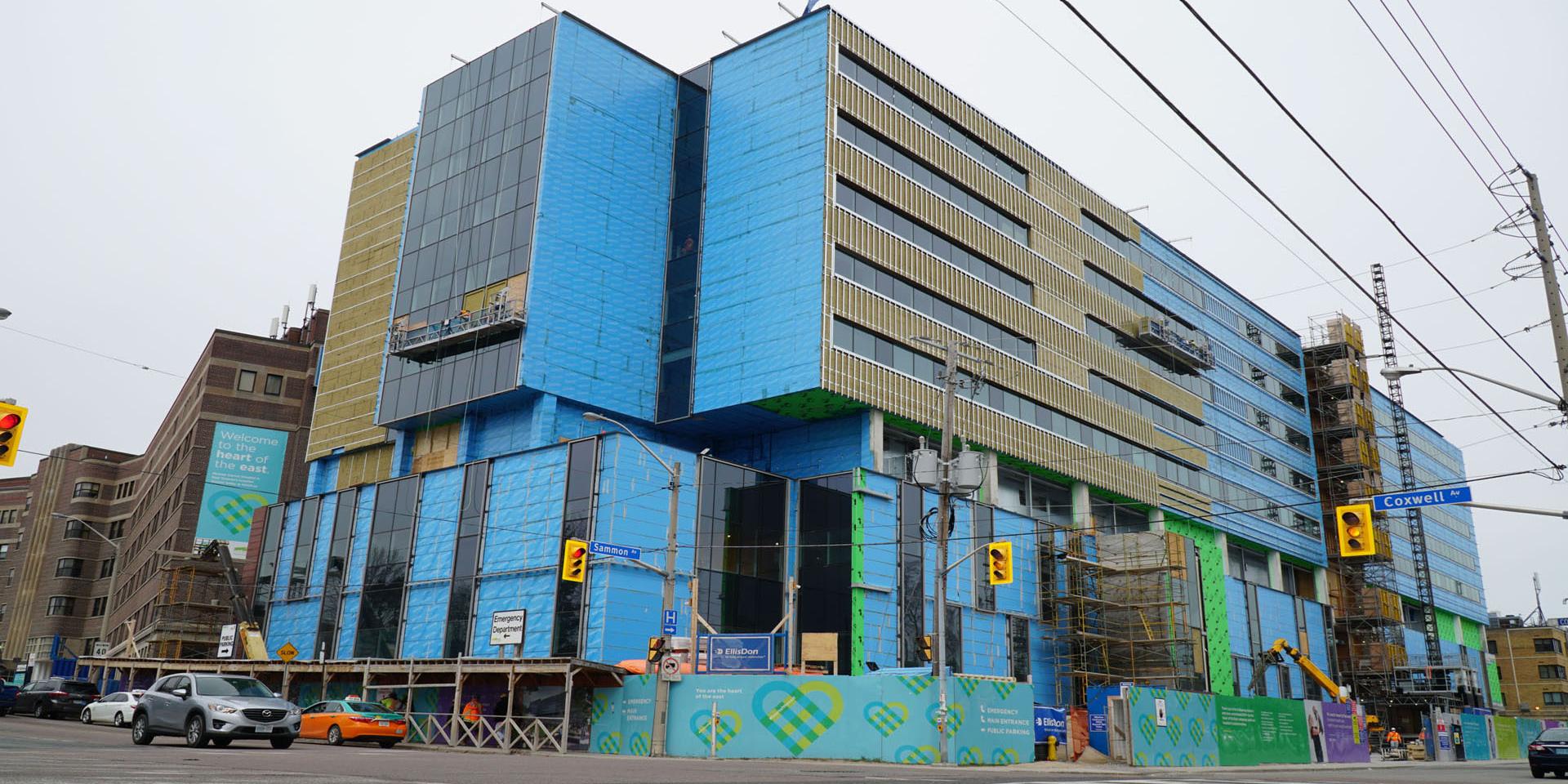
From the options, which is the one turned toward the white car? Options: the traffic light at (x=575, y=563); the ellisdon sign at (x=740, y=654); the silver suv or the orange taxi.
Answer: the orange taxi

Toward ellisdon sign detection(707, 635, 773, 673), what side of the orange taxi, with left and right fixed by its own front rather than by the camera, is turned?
back

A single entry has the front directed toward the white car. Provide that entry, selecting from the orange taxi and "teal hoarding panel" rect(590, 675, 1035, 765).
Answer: the orange taxi

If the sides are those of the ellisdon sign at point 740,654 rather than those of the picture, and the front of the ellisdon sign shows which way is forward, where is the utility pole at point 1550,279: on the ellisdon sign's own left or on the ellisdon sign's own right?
on the ellisdon sign's own left

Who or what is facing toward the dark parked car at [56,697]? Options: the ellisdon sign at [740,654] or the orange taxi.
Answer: the orange taxi

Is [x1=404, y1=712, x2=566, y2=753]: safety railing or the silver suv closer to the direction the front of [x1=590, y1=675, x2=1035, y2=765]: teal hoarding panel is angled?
the silver suv

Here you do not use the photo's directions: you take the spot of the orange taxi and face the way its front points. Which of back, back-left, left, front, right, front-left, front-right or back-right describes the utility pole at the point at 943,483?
back

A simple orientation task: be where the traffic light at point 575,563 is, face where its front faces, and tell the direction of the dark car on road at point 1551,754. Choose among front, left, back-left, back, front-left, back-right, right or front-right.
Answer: front-left

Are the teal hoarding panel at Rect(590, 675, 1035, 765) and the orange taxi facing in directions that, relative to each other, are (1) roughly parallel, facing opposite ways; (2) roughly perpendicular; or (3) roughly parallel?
roughly perpendicular

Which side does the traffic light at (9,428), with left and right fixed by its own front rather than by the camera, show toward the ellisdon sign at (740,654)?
left

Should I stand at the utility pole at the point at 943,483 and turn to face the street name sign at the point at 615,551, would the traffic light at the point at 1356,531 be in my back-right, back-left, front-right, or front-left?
back-left

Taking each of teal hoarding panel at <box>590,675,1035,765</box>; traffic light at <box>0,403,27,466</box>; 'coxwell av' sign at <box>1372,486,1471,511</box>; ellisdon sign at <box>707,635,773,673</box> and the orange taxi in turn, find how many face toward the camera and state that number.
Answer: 4

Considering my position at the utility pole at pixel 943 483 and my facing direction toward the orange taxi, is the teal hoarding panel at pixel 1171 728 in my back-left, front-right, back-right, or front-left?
back-right

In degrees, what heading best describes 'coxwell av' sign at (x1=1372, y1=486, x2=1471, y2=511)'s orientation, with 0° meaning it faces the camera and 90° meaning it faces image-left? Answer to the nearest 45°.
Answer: approximately 0°

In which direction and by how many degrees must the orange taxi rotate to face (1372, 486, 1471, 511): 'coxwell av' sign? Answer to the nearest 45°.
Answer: approximately 180°

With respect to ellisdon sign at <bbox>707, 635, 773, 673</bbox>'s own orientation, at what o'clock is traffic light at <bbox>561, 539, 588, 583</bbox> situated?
The traffic light is roughly at 3 o'clock from the ellisdon sign.

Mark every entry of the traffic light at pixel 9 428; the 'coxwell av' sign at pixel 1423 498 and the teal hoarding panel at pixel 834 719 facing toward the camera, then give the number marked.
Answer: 3

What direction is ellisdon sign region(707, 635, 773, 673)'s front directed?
toward the camera

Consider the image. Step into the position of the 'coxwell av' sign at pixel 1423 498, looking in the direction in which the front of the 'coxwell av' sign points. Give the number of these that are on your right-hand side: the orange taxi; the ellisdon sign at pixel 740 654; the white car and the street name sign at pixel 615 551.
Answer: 4

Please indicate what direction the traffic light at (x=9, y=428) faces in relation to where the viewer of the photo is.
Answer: facing the viewer
